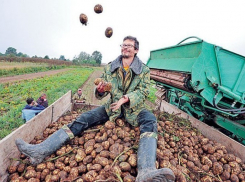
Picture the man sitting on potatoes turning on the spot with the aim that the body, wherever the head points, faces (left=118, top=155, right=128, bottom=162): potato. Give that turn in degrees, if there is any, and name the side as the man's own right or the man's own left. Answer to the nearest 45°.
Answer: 0° — they already face it

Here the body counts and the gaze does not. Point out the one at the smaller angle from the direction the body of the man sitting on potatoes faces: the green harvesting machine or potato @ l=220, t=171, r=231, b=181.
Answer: the potato

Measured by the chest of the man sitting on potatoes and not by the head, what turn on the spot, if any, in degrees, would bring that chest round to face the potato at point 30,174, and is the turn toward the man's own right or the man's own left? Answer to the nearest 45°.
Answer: approximately 45° to the man's own right

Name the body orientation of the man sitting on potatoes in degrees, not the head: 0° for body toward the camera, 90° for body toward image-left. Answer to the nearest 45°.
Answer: approximately 0°

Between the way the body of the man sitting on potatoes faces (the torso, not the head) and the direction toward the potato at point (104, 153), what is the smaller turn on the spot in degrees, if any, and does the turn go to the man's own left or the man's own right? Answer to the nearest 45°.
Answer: approximately 45° to the man's own right

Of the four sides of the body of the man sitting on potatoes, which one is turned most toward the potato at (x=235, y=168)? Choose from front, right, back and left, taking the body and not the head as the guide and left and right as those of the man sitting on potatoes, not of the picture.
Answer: left

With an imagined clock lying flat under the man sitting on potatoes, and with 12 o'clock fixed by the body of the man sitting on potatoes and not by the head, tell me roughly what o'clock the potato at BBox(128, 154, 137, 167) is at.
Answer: The potato is roughly at 12 o'clock from the man sitting on potatoes.

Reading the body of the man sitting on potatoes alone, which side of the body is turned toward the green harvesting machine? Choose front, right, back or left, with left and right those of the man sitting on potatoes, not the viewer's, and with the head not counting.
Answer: left

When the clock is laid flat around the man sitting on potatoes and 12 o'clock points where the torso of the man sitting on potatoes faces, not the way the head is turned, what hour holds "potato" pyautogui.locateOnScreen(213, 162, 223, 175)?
The potato is roughly at 10 o'clock from the man sitting on potatoes.

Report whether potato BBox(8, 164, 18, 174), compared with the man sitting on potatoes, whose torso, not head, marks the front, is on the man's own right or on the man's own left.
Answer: on the man's own right

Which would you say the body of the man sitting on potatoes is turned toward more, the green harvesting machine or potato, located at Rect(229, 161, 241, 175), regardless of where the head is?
the potato
